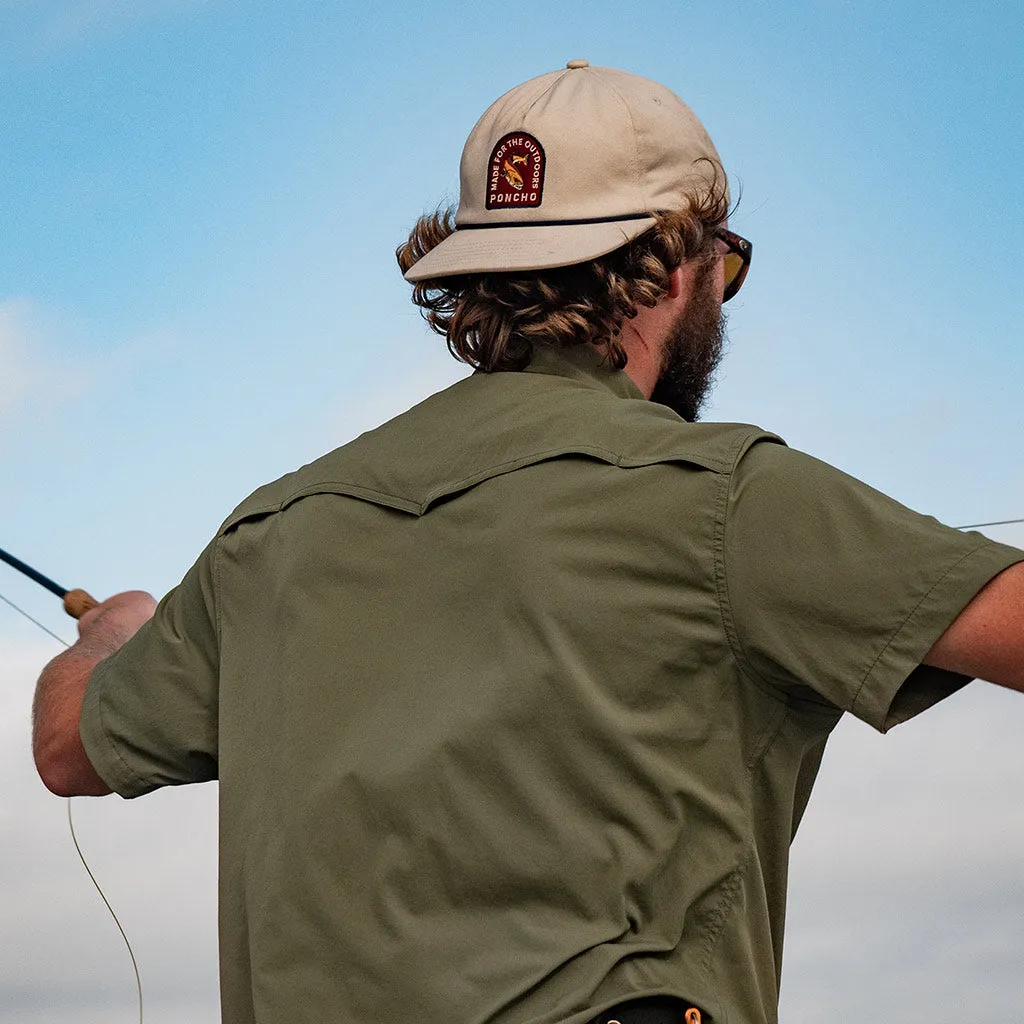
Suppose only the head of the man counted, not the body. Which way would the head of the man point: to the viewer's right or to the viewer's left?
to the viewer's right

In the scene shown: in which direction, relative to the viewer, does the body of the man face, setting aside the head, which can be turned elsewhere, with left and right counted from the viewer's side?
facing away from the viewer and to the right of the viewer
